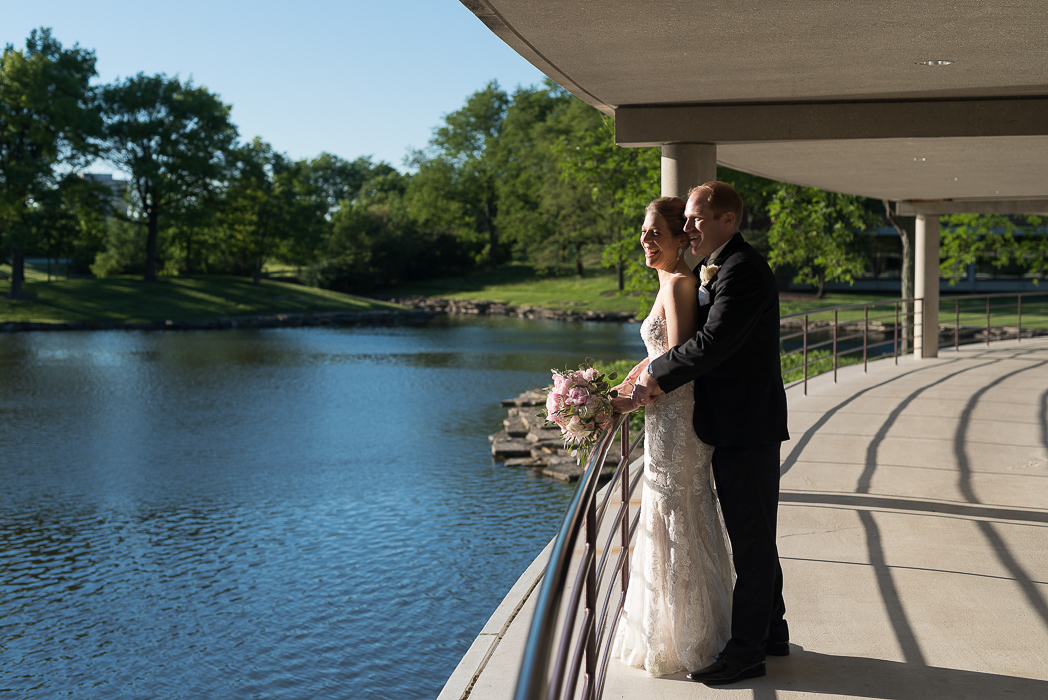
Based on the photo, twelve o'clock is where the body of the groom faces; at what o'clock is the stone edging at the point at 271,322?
The stone edging is roughly at 2 o'clock from the groom.

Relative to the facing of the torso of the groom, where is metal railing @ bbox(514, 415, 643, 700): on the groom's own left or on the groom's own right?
on the groom's own left

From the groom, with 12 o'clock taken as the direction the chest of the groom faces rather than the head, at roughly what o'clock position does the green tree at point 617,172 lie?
The green tree is roughly at 3 o'clock from the groom.

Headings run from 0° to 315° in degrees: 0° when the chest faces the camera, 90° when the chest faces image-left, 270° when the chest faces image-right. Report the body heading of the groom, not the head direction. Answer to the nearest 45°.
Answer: approximately 90°

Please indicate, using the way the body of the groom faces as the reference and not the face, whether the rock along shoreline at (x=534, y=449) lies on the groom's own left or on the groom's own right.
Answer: on the groom's own right

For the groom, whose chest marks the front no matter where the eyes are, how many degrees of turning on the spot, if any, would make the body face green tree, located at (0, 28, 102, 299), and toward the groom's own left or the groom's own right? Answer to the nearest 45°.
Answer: approximately 45° to the groom's own right

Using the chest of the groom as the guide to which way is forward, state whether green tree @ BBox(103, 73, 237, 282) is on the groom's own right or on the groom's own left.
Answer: on the groom's own right

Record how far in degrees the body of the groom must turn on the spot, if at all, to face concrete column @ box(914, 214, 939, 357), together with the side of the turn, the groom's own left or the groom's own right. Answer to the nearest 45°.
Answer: approximately 90° to the groom's own right

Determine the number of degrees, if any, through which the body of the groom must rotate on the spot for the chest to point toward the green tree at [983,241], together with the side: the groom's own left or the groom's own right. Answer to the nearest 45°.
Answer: approximately 90° to the groom's own right

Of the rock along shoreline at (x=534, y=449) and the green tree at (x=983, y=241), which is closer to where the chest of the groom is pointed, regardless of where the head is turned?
the rock along shoreline

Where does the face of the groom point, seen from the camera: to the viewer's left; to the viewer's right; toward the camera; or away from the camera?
to the viewer's left
